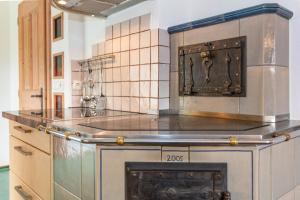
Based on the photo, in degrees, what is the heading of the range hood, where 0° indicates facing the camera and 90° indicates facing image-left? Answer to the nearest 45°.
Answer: approximately 45°

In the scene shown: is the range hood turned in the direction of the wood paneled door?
no

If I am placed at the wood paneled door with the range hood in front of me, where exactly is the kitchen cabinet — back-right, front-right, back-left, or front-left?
front-right
